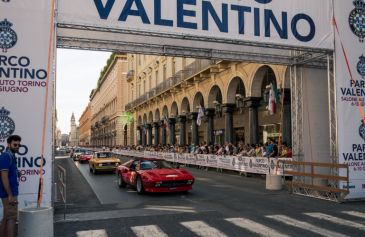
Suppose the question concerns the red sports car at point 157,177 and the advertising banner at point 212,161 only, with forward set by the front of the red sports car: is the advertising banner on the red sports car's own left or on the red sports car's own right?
on the red sports car's own left

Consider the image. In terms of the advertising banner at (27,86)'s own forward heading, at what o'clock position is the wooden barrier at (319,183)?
The wooden barrier is roughly at 9 o'clock from the advertising banner.

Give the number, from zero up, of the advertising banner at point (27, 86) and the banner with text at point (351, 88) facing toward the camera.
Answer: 2

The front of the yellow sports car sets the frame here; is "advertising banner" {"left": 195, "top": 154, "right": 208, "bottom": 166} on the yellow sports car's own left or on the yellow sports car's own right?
on the yellow sports car's own left

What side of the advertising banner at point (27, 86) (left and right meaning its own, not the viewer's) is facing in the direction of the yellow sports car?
back

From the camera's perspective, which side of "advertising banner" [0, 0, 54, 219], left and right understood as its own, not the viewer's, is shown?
front

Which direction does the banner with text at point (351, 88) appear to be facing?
toward the camera

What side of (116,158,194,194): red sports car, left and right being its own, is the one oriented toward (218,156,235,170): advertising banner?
left

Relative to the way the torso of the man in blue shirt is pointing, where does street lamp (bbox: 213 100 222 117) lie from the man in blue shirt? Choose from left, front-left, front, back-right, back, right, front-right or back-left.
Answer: left

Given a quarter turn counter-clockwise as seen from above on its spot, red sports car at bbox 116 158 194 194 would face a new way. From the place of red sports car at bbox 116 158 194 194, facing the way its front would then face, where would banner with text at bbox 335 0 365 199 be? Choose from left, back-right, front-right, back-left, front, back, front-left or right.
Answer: front-right
